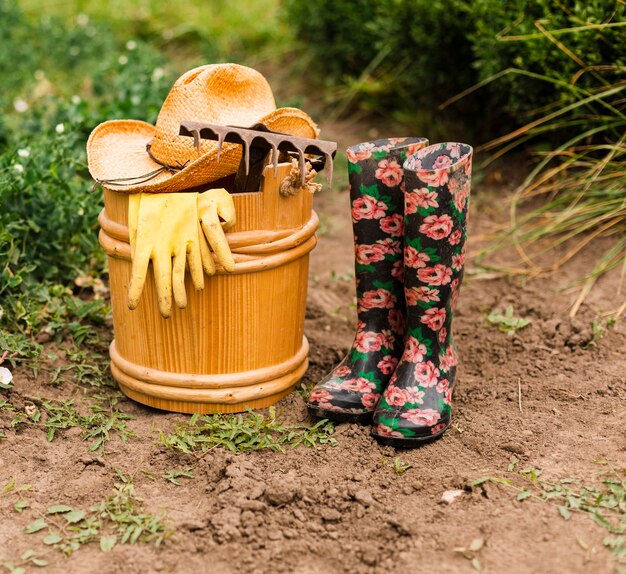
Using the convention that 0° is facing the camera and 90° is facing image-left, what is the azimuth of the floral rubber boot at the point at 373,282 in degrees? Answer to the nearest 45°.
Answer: approximately 45°

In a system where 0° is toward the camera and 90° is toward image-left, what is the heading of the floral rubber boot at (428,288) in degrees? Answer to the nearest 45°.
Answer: approximately 45°

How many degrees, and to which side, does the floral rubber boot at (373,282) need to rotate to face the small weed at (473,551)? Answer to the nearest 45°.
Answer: approximately 45° to its left

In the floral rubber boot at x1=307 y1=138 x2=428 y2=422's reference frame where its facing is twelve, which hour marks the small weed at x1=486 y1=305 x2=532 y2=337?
The small weed is roughly at 6 o'clock from the floral rubber boot.

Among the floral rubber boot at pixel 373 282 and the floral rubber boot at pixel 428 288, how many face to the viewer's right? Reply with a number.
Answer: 0

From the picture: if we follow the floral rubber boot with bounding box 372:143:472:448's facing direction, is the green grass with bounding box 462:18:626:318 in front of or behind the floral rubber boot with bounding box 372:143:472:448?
behind

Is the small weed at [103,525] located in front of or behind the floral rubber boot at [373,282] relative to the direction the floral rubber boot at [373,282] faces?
in front

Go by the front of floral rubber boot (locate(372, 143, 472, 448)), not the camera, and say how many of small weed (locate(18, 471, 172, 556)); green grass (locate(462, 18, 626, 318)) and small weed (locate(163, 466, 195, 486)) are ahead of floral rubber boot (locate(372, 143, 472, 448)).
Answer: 2

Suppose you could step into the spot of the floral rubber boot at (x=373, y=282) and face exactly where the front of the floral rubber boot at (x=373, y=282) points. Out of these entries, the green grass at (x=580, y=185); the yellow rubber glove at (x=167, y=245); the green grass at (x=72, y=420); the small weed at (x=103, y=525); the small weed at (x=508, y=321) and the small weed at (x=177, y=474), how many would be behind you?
2

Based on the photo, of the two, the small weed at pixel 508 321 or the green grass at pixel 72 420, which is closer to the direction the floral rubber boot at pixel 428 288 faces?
the green grass
